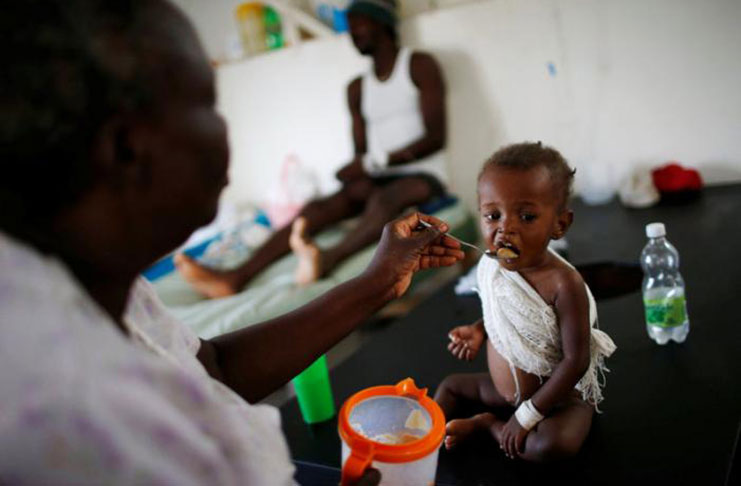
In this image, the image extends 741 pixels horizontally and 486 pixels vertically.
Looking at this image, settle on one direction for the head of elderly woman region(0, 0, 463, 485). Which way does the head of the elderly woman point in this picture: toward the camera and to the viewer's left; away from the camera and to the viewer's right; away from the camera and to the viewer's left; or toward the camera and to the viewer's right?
away from the camera and to the viewer's right

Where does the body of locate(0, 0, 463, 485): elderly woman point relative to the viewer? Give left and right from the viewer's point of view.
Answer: facing away from the viewer and to the right of the viewer

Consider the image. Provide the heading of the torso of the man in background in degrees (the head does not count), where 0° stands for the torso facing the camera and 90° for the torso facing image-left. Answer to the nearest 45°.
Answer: approximately 45°

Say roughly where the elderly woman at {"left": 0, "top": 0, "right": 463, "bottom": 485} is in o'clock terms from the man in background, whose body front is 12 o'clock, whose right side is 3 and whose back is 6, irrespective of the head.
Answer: The elderly woman is roughly at 11 o'clock from the man in background.

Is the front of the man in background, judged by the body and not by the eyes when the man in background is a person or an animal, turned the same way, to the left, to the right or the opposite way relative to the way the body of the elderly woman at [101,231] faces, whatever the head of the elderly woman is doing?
the opposite way

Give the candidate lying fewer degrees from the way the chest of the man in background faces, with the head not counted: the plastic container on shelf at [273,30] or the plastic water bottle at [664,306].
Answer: the plastic water bottle

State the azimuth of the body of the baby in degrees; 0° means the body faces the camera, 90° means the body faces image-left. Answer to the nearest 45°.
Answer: approximately 45°

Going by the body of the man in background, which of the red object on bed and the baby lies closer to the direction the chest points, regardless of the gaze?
the baby

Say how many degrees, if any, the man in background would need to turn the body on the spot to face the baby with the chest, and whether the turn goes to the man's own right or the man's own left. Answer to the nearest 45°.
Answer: approximately 45° to the man's own left
